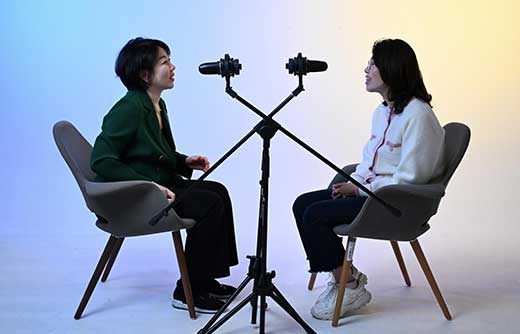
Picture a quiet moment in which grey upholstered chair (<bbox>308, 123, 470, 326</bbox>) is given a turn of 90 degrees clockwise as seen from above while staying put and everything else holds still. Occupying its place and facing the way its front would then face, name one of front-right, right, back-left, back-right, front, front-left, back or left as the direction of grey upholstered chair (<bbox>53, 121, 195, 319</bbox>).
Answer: left

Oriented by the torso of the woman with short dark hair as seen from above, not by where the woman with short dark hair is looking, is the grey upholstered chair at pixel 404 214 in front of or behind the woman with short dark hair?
in front

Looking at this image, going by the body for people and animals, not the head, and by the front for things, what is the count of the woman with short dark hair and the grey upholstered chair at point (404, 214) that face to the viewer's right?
1

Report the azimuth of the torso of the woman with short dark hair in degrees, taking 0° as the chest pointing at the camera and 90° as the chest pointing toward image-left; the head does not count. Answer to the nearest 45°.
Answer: approximately 270°

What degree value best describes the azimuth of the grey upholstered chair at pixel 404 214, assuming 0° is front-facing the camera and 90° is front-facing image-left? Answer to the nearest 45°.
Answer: approximately 90°

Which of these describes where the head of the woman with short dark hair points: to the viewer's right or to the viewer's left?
to the viewer's right

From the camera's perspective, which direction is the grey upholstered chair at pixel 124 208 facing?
to the viewer's right

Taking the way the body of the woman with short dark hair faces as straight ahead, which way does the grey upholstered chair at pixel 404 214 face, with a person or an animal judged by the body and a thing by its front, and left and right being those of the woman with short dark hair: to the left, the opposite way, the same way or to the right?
the opposite way

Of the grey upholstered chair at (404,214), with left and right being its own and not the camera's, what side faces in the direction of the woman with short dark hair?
front
